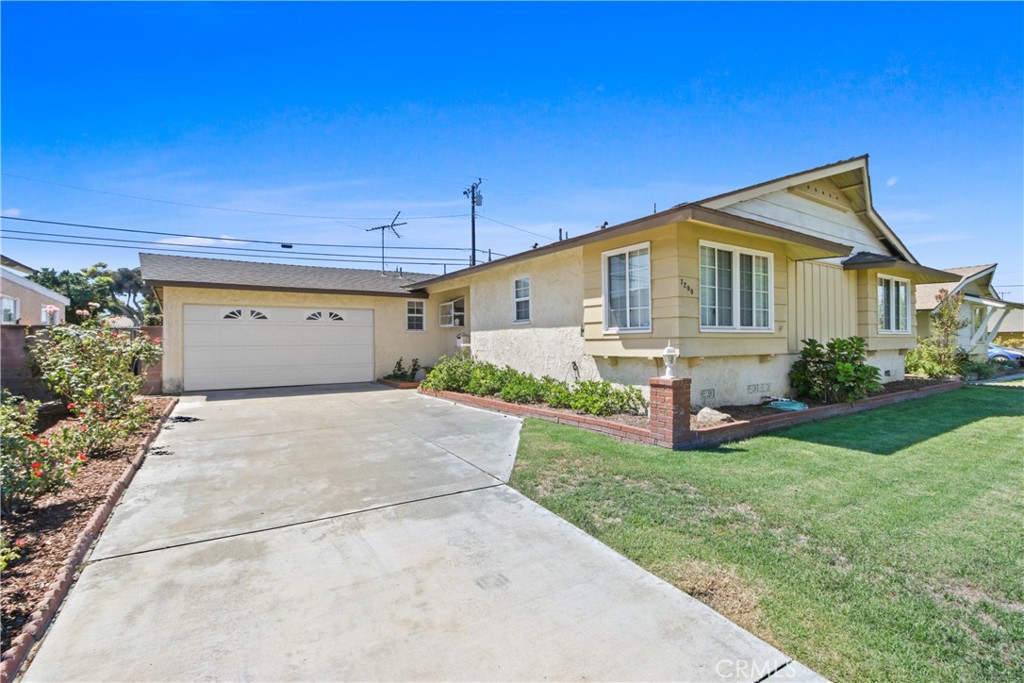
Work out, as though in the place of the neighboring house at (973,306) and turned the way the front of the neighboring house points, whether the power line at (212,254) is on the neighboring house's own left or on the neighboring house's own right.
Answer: on the neighboring house's own right

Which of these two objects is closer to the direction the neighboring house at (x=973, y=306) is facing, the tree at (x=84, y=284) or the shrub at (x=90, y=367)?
the shrub

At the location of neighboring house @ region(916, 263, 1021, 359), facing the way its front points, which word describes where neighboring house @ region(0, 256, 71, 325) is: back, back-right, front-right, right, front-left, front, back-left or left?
right

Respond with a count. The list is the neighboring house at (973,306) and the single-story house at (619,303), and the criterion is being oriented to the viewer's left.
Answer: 0

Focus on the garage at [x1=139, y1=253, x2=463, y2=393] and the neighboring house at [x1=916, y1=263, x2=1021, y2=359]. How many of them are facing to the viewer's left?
0

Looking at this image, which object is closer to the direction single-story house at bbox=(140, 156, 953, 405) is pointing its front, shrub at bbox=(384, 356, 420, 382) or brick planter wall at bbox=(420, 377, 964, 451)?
the brick planter wall

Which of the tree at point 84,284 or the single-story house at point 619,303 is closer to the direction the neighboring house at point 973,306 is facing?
the single-story house

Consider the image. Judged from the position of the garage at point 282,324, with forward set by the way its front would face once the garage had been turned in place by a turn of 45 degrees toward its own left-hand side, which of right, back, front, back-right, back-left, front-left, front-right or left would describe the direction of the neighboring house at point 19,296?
back

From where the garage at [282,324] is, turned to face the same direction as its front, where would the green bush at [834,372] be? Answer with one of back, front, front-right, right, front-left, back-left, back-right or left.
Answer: front-left

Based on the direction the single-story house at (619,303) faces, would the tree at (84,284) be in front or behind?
behind

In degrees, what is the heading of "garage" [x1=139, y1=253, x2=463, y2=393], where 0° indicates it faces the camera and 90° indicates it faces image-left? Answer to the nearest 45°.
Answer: approximately 0°

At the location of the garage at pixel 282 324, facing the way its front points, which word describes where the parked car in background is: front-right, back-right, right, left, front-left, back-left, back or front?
left

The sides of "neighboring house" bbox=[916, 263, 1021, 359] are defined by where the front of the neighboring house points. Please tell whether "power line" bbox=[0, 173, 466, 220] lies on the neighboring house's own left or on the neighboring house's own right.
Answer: on the neighboring house's own right
